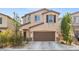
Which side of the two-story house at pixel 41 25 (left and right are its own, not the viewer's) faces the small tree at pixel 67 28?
left

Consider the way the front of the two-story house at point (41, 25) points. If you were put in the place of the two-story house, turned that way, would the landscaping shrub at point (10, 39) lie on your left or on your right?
on your right

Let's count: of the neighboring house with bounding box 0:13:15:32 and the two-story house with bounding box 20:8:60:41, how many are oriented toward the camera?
2

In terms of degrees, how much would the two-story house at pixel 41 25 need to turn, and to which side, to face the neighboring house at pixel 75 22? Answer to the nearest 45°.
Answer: approximately 90° to its left

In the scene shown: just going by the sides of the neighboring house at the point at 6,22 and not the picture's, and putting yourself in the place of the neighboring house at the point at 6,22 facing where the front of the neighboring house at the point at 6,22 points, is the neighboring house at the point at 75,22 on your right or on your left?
on your left

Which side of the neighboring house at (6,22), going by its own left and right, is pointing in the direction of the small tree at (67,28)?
left

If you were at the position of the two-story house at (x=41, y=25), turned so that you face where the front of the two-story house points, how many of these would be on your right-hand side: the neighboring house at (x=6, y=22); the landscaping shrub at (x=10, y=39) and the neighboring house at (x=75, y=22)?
2

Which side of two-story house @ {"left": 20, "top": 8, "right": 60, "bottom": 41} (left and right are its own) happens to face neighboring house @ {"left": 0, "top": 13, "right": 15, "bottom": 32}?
right

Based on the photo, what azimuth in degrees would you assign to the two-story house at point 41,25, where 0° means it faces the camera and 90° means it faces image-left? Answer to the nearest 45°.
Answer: approximately 0°
